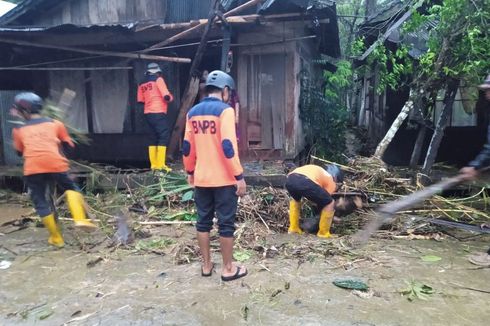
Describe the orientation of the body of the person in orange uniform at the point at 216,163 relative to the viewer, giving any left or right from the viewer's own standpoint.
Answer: facing away from the viewer and to the right of the viewer

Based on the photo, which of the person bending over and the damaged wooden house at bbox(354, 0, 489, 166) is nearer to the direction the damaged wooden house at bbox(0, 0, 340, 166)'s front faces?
the person bending over

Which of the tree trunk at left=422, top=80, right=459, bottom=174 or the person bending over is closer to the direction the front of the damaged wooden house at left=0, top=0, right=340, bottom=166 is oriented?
the person bending over

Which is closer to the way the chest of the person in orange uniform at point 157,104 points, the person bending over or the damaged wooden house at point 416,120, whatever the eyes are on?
the damaged wooden house

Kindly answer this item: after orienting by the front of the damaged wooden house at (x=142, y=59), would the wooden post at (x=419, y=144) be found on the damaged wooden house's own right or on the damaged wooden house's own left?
on the damaged wooden house's own left
